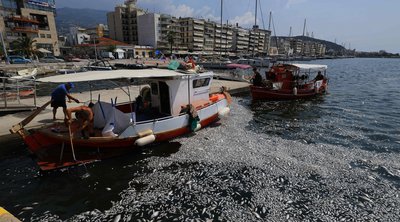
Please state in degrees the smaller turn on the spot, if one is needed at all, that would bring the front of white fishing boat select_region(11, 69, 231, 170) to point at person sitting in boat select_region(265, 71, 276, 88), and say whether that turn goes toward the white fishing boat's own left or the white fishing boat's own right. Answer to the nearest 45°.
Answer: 0° — it already faces them

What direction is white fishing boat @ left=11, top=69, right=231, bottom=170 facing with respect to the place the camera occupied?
facing away from the viewer and to the right of the viewer

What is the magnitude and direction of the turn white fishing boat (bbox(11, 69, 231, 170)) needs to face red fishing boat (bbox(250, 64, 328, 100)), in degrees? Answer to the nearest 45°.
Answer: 0° — it already faces it
